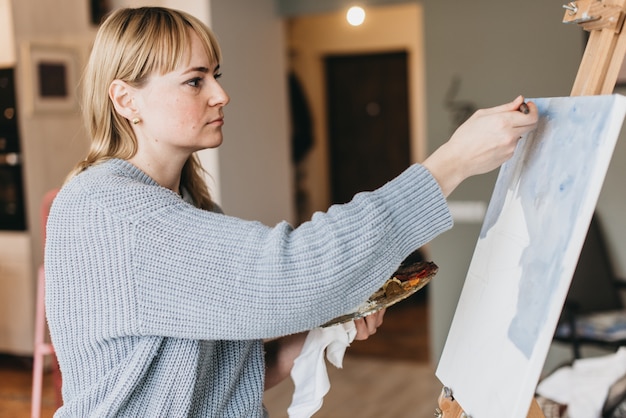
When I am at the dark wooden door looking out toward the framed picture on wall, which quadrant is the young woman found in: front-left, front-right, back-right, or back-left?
front-left

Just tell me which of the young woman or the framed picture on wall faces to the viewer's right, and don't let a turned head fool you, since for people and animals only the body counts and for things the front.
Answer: the young woman

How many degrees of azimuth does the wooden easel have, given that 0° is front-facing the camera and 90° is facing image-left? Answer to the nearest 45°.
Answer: approximately 45°

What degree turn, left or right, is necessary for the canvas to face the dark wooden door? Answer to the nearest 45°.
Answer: approximately 135° to its right

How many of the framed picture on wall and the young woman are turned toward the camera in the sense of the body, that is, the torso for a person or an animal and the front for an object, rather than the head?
1

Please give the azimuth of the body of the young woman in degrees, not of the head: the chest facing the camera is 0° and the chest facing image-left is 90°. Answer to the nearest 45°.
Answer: approximately 270°

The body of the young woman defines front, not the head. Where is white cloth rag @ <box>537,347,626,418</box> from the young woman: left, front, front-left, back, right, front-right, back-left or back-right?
front-left

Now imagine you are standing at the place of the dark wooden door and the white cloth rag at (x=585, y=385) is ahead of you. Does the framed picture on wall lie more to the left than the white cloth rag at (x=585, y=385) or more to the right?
right

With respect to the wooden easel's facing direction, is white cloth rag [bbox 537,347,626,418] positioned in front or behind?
behind

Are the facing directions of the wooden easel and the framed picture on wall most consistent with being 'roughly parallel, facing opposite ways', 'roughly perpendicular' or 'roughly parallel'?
roughly perpendicular

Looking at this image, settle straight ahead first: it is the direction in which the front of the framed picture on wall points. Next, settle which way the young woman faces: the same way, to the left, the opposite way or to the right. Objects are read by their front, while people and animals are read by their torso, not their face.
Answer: to the left

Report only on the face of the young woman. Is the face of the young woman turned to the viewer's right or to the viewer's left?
to the viewer's right

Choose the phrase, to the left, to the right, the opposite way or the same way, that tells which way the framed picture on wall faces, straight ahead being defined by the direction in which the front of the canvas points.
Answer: to the left

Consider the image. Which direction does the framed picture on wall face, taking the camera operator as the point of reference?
facing the viewer

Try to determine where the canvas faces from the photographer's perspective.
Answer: facing the viewer and to the left of the viewer

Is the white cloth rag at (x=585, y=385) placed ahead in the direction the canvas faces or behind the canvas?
behind
